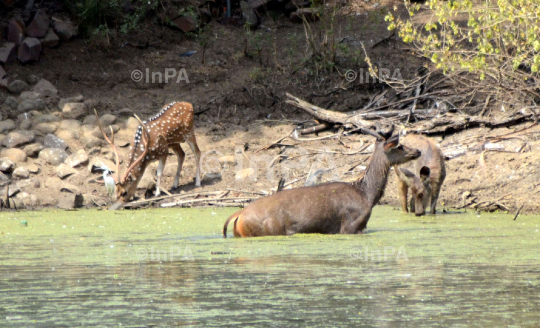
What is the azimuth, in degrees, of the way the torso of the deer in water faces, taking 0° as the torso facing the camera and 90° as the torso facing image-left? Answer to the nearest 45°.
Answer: approximately 270°

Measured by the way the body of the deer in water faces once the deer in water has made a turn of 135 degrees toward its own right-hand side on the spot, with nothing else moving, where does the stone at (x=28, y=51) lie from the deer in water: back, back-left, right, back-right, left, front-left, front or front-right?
right

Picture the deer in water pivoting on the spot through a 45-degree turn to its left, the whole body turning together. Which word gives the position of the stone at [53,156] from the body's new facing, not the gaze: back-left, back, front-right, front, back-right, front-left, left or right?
left

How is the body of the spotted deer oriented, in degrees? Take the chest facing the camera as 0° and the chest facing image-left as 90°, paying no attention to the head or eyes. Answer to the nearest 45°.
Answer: approximately 45°

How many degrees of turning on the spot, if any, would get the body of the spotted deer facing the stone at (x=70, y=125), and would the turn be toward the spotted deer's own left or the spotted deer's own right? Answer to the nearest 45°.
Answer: approximately 90° to the spotted deer's own right

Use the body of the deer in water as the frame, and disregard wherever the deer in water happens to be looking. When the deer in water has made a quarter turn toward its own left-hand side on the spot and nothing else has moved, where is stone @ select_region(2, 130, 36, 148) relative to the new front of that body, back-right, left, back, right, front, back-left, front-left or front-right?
front-left

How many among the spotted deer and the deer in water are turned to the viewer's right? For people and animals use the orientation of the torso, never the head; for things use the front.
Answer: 1

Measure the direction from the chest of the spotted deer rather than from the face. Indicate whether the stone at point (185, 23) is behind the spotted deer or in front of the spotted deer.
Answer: behind

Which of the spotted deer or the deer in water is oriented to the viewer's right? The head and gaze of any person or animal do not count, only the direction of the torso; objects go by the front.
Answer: the deer in water
